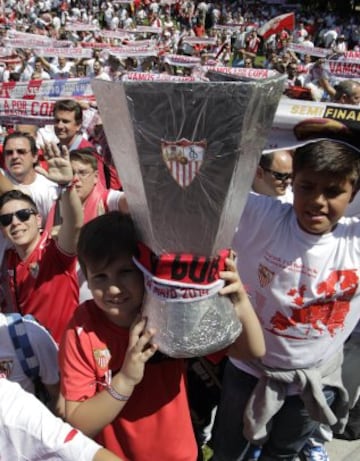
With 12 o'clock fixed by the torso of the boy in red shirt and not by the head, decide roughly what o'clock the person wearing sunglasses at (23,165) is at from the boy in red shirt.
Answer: The person wearing sunglasses is roughly at 5 o'clock from the boy in red shirt.

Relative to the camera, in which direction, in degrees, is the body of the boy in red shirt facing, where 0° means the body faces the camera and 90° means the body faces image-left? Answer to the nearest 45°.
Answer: approximately 0°

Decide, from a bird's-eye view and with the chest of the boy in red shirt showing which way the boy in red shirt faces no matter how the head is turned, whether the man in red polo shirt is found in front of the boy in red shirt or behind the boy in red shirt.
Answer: behind

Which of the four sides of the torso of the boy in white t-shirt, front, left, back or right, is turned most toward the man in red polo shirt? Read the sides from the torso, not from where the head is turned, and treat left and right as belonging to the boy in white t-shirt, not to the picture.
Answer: right

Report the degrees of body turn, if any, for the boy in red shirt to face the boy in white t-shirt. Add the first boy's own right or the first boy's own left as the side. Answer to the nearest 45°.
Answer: approximately 135° to the first boy's own left

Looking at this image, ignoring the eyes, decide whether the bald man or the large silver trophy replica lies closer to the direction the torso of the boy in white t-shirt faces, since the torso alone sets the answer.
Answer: the large silver trophy replica

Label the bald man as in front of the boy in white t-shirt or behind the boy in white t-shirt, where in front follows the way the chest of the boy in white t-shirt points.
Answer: behind
